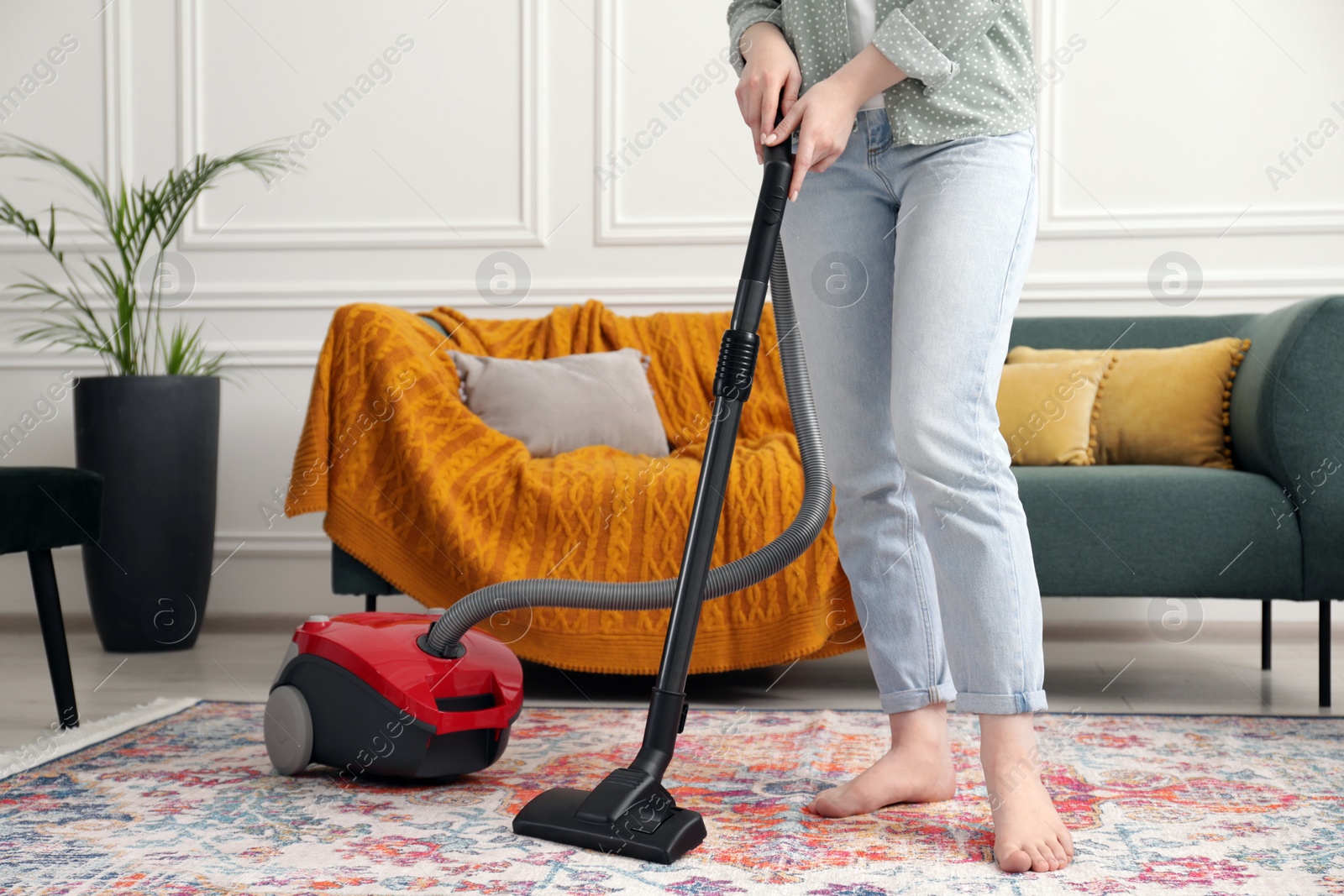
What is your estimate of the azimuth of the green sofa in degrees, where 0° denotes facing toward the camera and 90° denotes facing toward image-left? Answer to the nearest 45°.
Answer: approximately 0°

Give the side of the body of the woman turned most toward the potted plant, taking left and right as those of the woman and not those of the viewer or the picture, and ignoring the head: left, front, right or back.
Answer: right

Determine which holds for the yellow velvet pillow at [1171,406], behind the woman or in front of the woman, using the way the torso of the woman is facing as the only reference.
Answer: behind

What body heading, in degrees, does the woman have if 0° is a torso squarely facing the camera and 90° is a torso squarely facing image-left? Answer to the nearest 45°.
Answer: approximately 45°
